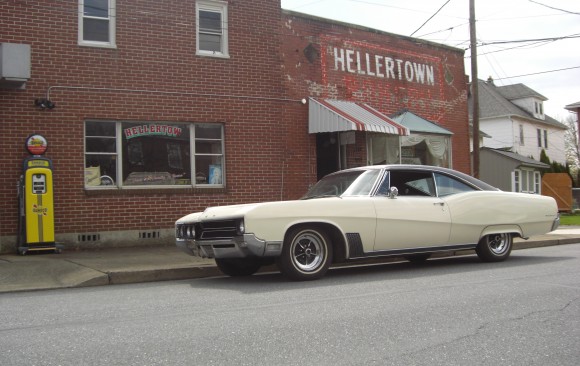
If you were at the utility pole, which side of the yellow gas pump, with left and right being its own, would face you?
left

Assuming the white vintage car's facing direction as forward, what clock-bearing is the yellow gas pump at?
The yellow gas pump is roughly at 2 o'clock from the white vintage car.

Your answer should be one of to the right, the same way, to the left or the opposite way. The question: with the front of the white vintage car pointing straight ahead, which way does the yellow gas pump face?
to the left

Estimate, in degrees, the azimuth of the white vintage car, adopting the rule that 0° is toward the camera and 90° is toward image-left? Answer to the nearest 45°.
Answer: approximately 45°

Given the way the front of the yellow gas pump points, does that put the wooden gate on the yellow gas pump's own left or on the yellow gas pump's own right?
on the yellow gas pump's own left

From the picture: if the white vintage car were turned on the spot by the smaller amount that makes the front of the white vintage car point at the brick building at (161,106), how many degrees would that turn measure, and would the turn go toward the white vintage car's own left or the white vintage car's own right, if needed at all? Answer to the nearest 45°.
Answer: approximately 90° to the white vintage car's own right

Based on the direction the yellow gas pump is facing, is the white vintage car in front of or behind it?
in front

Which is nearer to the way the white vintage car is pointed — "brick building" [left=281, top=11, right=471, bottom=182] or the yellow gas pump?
the yellow gas pump

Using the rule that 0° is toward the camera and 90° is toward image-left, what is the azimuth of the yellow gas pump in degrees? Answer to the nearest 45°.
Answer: approximately 0°
